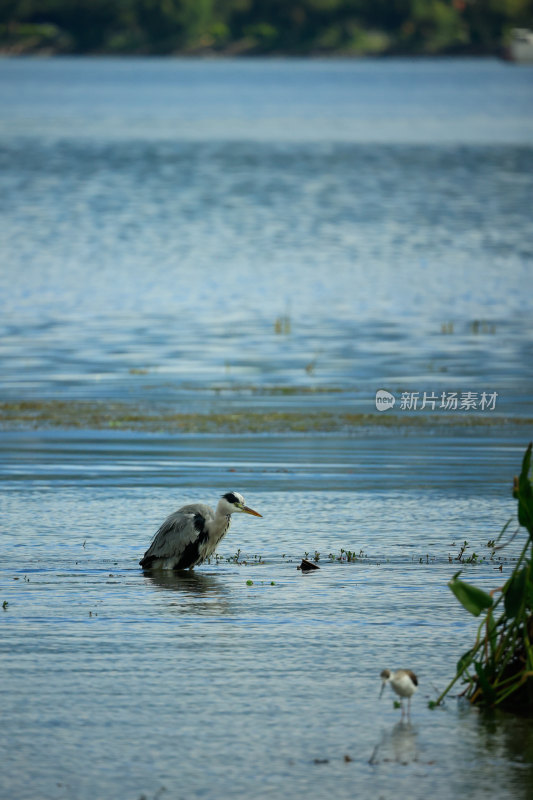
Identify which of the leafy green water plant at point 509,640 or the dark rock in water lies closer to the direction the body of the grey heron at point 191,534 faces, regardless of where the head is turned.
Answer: the dark rock in water

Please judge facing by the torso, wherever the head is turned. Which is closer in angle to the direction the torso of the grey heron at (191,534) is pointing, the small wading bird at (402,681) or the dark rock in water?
the dark rock in water

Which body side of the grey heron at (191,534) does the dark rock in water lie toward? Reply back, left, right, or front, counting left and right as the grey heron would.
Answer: front

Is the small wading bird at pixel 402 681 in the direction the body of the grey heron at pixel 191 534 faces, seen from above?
no

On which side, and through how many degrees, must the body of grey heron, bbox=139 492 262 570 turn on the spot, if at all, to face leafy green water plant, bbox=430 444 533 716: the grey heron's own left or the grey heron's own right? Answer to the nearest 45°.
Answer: approximately 45° to the grey heron's own right

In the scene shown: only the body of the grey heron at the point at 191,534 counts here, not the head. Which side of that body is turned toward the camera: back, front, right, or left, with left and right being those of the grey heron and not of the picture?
right
